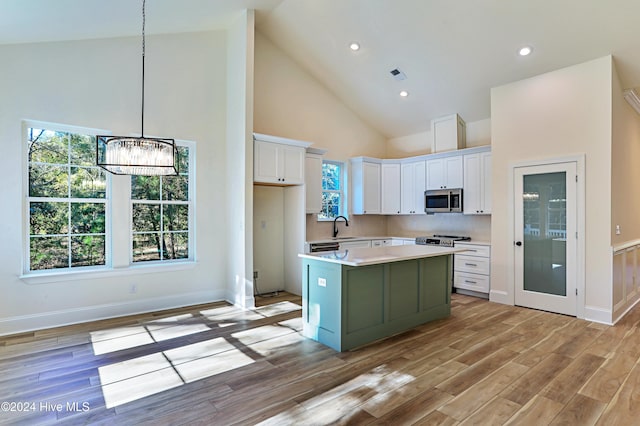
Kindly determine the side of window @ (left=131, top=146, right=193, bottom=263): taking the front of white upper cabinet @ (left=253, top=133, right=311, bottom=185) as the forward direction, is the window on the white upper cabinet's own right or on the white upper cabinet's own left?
on the white upper cabinet's own right

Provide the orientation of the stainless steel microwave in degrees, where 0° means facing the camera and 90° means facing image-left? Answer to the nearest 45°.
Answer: approximately 0°

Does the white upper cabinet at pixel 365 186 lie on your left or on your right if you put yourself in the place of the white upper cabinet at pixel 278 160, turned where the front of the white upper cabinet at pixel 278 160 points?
on your left

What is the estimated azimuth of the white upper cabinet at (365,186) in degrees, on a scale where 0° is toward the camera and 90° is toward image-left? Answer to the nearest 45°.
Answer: approximately 315°

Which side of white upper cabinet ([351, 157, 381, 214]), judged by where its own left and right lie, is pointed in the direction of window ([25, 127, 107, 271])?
right

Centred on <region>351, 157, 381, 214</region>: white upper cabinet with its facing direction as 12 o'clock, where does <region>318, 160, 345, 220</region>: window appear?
The window is roughly at 4 o'clock from the white upper cabinet.

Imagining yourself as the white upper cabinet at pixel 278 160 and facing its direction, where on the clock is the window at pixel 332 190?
The window is roughly at 9 o'clock from the white upper cabinet.

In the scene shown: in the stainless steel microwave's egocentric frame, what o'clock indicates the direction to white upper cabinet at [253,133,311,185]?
The white upper cabinet is roughly at 2 o'clock from the stainless steel microwave.
